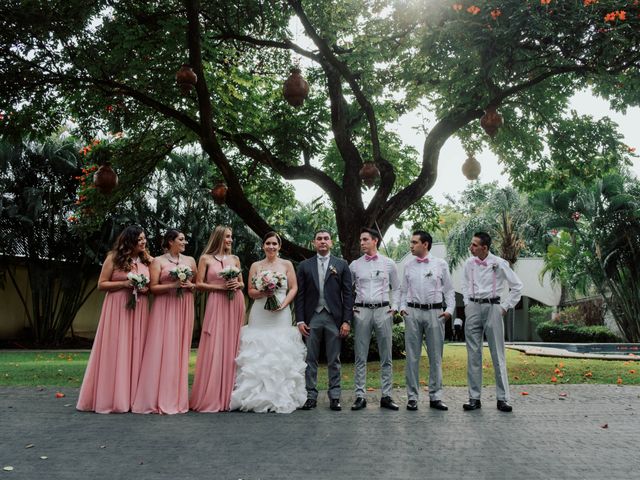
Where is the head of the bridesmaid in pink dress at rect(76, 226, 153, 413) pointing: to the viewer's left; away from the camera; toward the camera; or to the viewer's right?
to the viewer's right

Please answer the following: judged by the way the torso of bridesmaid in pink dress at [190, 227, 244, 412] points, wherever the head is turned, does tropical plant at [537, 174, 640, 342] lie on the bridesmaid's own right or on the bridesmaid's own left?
on the bridesmaid's own left

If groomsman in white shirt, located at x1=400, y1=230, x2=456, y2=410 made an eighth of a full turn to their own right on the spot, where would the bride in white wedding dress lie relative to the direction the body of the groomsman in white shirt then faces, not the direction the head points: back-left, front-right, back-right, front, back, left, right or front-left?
front-right

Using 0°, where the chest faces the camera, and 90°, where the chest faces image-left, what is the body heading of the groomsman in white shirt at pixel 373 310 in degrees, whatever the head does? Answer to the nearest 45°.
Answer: approximately 0°

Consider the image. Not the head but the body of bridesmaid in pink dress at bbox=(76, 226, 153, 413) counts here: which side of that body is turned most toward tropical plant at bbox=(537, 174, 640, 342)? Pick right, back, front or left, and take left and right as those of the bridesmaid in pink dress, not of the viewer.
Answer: left

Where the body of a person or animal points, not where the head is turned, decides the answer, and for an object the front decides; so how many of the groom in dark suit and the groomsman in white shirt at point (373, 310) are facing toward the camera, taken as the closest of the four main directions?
2

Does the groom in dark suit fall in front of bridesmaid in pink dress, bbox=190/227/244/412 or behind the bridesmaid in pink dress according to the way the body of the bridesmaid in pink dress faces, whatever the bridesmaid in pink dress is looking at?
in front
